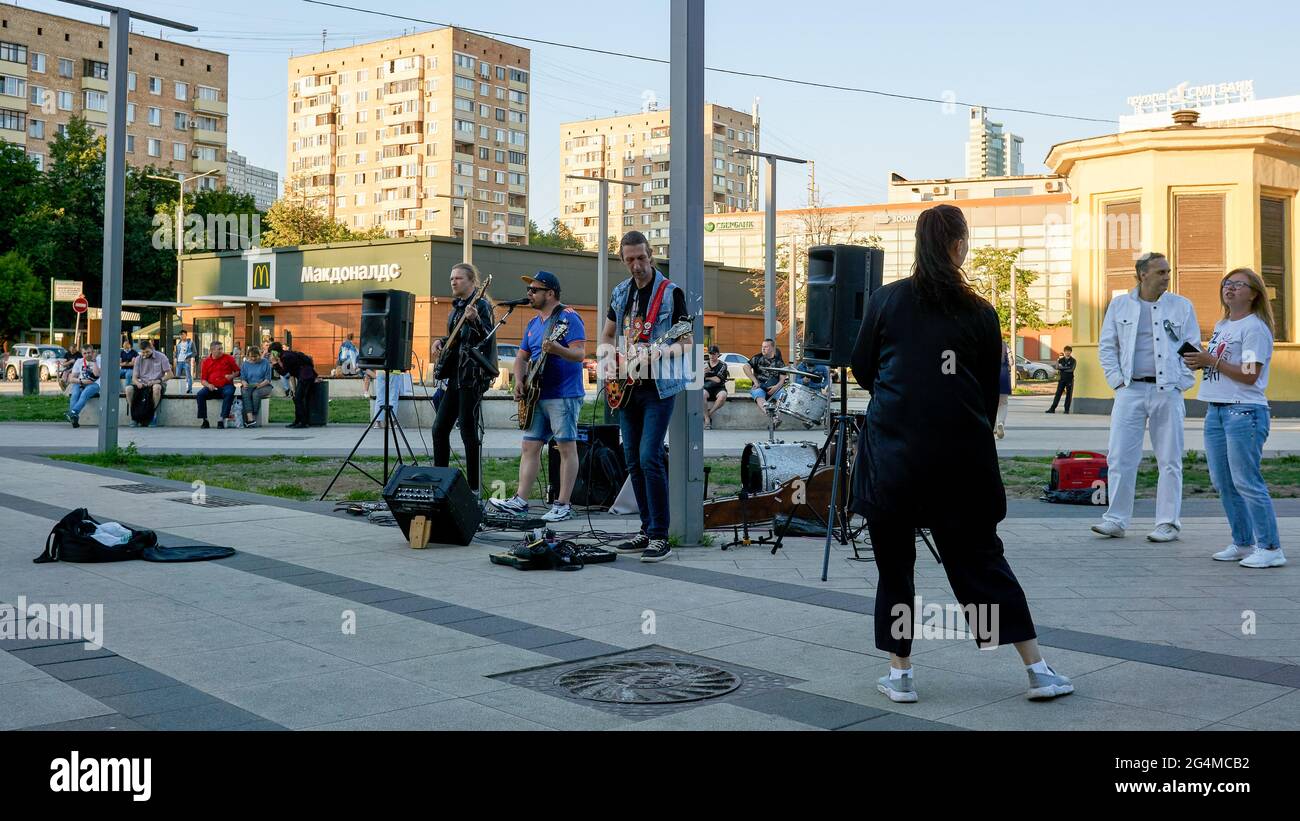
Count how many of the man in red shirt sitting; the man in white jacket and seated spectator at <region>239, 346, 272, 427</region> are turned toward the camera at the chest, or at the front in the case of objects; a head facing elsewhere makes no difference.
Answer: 3

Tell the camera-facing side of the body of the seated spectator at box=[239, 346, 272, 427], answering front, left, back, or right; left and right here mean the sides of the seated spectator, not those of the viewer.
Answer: front

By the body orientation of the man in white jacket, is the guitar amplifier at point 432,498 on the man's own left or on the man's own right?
on the man's own right

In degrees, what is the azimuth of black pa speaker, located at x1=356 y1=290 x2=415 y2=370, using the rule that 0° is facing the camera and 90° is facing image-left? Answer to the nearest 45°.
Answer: approximately 45°

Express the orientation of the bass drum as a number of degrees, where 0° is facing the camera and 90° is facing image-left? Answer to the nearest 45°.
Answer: approximately 45°

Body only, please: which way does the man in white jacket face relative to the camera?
toward the camera

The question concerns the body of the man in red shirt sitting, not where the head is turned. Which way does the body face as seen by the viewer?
toward the camera

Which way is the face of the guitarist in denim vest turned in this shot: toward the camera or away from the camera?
toward the camera

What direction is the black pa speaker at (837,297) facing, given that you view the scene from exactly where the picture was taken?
facing the viewer and to the left of the viewer

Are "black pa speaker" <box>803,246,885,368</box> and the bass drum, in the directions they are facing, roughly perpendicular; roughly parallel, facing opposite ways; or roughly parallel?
roughly parallel

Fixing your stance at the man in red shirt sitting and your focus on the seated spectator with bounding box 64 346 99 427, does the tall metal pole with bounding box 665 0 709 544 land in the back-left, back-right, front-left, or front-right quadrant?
back-left

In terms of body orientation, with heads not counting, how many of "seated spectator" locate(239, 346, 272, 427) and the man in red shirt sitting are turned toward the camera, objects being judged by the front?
2

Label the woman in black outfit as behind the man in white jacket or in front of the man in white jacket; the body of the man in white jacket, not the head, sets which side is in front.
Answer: in front

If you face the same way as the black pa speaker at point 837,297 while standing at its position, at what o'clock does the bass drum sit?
The bass drum is roughly at 4 o'clock from the black pa speaker.
